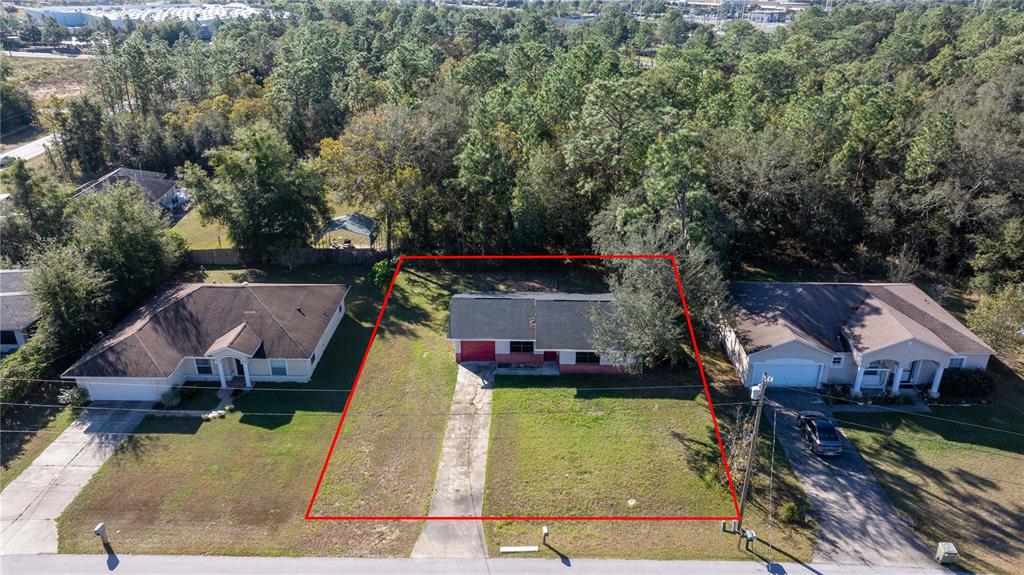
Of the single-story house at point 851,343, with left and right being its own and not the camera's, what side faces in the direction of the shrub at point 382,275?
right

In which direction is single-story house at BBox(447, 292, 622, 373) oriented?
toward the camera

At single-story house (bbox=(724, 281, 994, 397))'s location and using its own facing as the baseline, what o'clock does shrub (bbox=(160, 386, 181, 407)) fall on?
The shrub is roughly at 2 o'clock from the single-story house.

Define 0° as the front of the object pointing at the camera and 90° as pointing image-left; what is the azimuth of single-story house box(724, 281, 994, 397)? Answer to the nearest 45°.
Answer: approximately 0°

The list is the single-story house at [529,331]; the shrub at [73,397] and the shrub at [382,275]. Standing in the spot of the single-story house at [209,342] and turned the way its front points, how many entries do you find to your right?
1

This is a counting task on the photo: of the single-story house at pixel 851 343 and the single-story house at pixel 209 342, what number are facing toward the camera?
2

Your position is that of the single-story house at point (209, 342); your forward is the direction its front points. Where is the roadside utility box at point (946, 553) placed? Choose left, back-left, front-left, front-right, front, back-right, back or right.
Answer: front-left

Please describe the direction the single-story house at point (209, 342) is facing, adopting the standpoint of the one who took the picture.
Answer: facing the viewer

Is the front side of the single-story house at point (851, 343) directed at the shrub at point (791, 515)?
yes

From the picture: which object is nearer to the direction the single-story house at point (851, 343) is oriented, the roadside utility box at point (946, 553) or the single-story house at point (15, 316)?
the roadside utility box

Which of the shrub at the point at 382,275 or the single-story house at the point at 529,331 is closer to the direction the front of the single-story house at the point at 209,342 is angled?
the single-story house

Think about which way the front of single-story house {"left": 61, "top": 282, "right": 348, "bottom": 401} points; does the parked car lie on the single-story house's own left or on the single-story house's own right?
on the single-story house's own left

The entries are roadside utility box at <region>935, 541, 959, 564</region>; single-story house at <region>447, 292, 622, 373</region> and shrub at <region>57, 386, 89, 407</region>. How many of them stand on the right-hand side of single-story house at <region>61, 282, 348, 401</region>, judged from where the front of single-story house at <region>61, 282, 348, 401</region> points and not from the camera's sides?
1

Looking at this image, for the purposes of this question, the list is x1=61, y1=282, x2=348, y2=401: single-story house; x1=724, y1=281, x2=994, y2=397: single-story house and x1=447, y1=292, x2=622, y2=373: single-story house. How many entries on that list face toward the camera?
3
